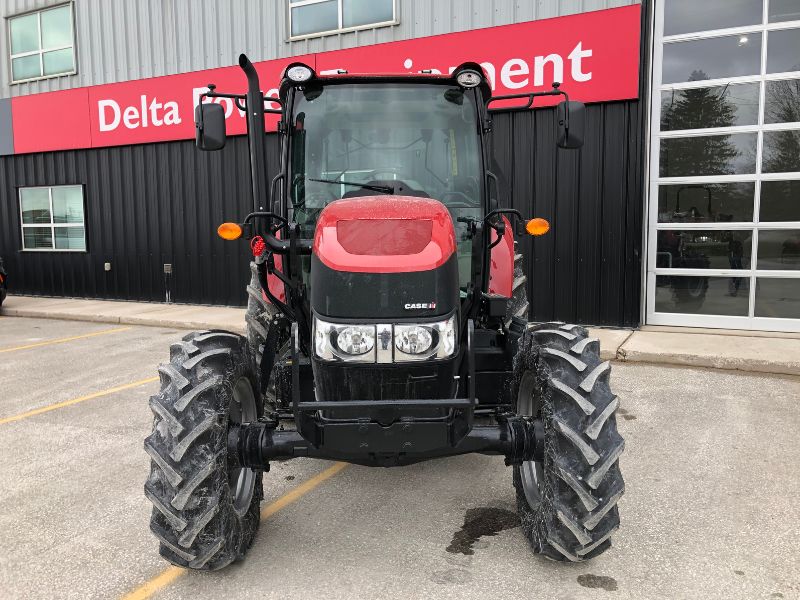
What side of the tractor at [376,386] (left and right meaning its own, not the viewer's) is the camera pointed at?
front

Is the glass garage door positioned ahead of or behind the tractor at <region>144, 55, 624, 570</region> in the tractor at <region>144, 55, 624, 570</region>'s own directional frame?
behind

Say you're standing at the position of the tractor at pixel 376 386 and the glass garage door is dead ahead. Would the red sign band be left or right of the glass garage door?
left

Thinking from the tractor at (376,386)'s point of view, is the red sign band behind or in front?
behind
